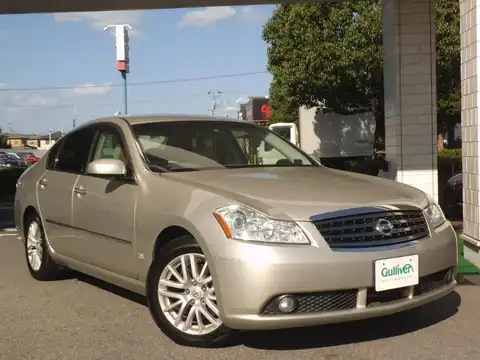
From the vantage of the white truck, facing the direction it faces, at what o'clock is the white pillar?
The white pillar is roughly at 9 o'clock from the white truck.

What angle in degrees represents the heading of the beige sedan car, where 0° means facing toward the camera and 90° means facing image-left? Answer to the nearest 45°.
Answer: approximately 315°

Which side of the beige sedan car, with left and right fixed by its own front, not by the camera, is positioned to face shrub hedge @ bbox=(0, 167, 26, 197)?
back

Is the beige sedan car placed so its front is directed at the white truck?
no

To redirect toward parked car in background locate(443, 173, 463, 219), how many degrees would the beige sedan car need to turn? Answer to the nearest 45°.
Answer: approximately 90° to its left

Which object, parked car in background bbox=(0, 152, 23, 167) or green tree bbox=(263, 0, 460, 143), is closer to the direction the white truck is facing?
the parked car in background

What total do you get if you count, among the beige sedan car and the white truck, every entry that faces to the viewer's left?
1

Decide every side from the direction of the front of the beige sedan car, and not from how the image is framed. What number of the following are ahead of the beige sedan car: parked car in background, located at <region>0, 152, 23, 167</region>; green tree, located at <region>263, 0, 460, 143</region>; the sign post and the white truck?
0

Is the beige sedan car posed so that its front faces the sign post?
no

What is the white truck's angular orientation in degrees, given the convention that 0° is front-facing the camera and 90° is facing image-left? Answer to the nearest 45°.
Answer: approximately 90°

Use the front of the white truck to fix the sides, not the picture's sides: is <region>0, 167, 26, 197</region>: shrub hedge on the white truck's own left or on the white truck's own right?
on the white truck's own left

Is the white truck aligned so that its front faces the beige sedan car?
no

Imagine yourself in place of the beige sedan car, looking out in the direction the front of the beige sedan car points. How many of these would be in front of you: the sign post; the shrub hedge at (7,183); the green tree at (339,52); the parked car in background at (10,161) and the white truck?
0
